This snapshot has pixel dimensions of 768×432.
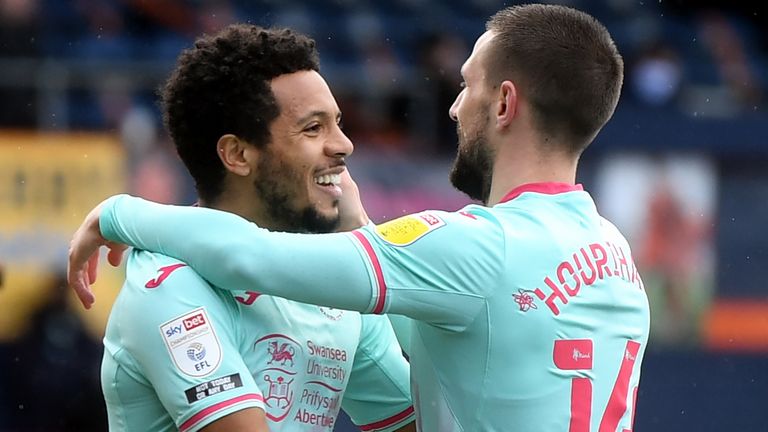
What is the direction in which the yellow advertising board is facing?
toward the camera
